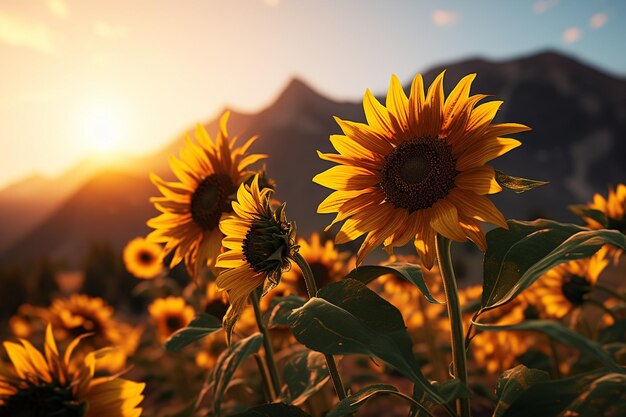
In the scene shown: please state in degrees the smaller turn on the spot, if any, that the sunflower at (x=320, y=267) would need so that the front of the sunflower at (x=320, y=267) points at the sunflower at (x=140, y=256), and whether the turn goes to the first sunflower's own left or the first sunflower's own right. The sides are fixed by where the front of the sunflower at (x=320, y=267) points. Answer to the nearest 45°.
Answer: approximately 135° to the first sunflower's own right

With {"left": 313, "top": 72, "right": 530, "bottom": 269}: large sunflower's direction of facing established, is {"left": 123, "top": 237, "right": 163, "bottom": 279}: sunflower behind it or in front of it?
behind

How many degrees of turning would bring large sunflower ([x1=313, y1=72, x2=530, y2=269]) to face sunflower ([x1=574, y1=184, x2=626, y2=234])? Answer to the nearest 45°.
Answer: approximately 135° to its left

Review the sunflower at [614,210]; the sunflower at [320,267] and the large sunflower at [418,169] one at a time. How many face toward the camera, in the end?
3

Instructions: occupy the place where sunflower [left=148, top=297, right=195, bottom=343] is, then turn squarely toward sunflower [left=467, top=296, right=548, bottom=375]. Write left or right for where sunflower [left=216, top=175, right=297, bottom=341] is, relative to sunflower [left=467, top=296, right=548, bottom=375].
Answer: right

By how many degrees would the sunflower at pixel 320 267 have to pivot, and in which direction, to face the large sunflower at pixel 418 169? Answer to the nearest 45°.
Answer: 0° — it already faces it

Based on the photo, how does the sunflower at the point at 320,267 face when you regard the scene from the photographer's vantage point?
facing the viewer

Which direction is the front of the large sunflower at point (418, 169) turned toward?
toward the camera

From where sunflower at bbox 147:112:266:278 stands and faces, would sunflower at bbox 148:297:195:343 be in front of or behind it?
behind

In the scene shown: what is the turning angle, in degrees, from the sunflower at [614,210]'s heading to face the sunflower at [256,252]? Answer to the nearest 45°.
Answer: approximately 45° to its right

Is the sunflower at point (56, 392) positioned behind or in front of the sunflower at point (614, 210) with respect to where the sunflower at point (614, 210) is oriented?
in front

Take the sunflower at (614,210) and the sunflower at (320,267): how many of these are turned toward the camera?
2

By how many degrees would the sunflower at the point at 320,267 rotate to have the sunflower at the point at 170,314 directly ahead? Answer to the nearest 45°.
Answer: approximately 135° to its right
